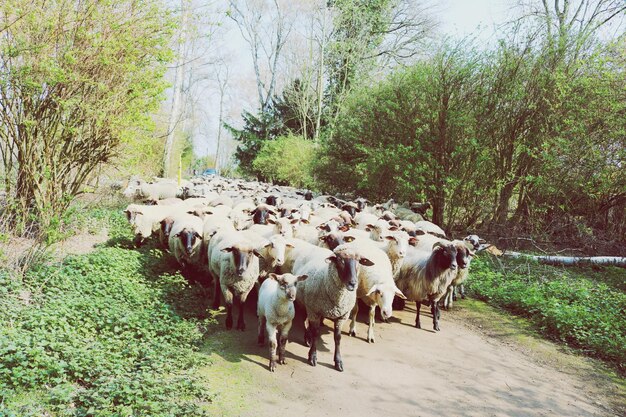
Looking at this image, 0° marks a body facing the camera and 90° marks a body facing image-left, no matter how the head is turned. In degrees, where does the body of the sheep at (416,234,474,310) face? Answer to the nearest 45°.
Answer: approximately 315°

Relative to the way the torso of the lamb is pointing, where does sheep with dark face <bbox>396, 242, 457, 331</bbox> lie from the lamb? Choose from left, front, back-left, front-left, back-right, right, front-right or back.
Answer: left

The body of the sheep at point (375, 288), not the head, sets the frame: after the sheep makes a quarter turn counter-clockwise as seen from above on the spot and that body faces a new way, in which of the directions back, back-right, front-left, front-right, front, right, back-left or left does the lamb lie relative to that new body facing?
back

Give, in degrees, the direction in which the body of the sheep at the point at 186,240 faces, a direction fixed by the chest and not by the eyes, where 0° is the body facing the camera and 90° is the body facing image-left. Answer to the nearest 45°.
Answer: approximately 0°

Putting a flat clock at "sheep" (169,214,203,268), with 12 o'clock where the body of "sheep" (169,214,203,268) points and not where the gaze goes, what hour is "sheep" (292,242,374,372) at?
"sheep" (292,242,374,372) is roughly at 11 o'clock from "sheep" (169,214,203,268).

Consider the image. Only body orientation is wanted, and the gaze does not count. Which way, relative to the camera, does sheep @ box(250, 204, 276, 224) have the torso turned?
toward the camera

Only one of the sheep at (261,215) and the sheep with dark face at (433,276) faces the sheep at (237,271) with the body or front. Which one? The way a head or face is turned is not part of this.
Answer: the sheep at (261,215)

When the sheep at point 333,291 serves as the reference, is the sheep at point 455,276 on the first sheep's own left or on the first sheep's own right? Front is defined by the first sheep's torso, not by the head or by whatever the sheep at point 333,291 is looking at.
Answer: on the first sheep's own left

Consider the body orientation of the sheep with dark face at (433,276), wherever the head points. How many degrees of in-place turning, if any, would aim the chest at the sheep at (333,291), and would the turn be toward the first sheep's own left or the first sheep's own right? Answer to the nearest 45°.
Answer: approximately 90° to the first sheep's own right

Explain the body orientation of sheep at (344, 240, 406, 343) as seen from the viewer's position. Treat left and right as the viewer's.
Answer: facing the viewer and to the right of the viewer

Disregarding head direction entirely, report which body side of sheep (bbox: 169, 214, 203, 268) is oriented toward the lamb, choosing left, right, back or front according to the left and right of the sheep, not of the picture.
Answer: front

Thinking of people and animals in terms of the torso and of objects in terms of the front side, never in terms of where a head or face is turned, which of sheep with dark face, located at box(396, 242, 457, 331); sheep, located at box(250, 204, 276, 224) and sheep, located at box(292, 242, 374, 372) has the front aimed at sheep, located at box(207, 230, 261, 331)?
sheep, located at box(250, 204, 276, 224)
